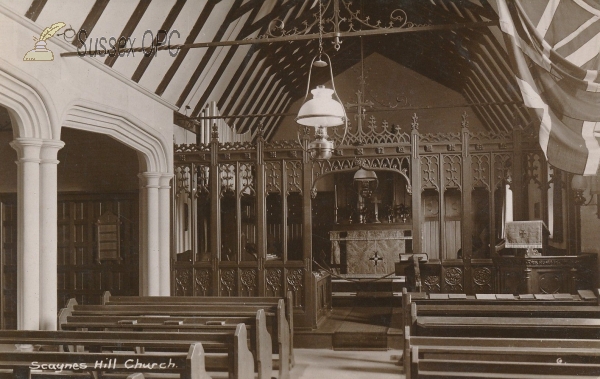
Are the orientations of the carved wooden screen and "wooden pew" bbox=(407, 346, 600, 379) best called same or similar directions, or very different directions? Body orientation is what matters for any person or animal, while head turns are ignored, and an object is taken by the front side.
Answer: very different directions

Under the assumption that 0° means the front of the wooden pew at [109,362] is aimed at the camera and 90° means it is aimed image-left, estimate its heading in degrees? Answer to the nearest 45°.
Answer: approximately 180°

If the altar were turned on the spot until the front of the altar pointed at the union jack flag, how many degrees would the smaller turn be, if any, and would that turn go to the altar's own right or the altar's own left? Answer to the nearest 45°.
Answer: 0° — it already faces it

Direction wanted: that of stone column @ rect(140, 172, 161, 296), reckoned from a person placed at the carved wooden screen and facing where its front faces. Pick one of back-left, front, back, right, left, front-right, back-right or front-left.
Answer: right

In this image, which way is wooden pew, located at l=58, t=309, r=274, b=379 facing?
away from the camera

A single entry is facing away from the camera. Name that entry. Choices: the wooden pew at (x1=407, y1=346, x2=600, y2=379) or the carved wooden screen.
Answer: the wooden pew

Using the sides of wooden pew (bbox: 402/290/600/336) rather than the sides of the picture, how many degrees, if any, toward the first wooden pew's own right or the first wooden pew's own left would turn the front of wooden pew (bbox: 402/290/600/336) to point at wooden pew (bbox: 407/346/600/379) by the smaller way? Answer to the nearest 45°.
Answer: approximately 180°

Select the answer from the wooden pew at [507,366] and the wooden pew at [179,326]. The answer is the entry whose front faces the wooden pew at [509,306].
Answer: the wooden pew at [507,366]

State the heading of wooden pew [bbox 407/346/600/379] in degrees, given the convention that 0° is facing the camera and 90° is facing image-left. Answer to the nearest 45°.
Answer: approximately 180°

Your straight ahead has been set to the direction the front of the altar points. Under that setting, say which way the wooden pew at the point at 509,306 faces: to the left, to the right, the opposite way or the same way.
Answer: the opposite way

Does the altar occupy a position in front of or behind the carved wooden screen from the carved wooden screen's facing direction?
behind

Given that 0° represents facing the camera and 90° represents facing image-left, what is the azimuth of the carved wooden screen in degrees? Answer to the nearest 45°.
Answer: approximately 0°
